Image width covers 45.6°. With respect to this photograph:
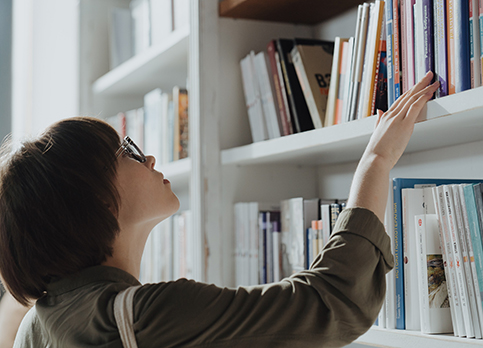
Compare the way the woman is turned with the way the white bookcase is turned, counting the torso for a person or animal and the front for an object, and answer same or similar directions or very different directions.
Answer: very different directions

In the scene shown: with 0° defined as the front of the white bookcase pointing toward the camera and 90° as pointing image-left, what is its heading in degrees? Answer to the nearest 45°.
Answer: approximately 45°

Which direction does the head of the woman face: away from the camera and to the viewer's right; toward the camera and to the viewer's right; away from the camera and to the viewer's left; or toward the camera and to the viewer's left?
away from the camera and to the viewer's right

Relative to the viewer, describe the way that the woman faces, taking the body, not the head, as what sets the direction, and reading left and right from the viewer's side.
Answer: facing away from the viewer and to the right of the viewer

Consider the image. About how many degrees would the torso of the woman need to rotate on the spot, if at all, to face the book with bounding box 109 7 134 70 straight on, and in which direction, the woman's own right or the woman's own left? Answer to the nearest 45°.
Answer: approximately 45° to the woman's own left
